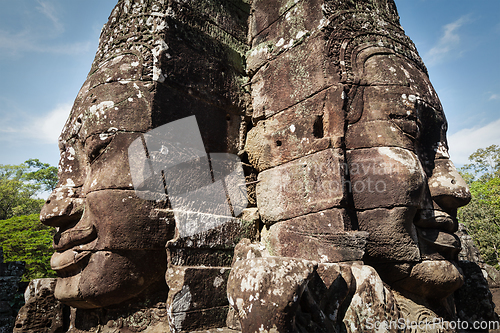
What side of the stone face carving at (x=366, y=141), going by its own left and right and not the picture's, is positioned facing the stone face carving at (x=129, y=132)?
back

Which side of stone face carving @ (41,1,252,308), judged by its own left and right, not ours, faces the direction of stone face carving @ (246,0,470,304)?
back

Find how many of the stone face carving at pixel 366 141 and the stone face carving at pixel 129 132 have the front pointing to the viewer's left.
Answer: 1

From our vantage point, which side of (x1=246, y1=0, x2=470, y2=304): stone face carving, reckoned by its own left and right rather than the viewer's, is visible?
right

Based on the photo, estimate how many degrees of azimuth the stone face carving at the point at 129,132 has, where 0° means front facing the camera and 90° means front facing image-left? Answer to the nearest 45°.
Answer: approximately 90°

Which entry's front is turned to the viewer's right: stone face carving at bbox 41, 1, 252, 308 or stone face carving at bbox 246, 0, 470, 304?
stone face carving at bbox 246, 0, 470, 304
